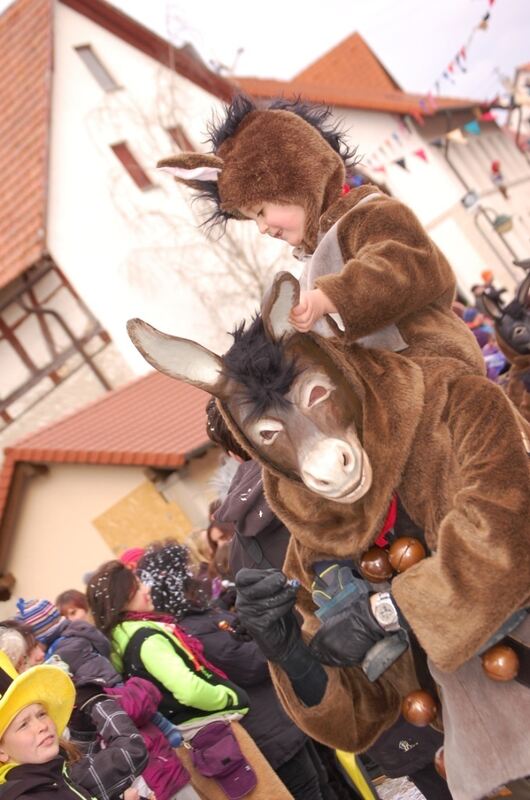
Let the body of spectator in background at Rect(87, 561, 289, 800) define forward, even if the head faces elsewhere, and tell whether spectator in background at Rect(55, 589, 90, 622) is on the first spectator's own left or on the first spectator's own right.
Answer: on the first spectator's own left

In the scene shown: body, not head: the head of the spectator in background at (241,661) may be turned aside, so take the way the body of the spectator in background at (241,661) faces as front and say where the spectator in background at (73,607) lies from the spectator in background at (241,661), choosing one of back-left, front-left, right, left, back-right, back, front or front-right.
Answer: left

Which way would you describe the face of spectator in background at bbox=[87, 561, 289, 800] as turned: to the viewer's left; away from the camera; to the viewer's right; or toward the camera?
to the viewer's right

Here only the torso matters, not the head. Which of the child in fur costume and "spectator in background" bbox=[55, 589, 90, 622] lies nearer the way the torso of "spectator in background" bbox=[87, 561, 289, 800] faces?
the child in fur costume

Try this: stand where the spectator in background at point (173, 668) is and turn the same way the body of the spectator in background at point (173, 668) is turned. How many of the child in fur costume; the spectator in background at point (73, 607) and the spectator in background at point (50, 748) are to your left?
1

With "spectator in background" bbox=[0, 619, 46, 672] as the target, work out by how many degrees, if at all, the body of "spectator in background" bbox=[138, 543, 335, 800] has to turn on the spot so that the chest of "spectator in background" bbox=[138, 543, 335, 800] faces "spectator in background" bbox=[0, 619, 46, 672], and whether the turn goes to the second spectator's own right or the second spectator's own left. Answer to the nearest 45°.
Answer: approximately 180°

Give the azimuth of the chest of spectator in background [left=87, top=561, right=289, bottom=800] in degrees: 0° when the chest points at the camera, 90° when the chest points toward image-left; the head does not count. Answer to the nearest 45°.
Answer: approximately 270°

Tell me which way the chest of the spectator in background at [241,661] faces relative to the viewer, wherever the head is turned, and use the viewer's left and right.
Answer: facing away from the viewer and to the right of the viewer

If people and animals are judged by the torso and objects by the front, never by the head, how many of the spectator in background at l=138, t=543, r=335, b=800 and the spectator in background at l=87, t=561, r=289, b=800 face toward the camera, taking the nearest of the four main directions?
0
